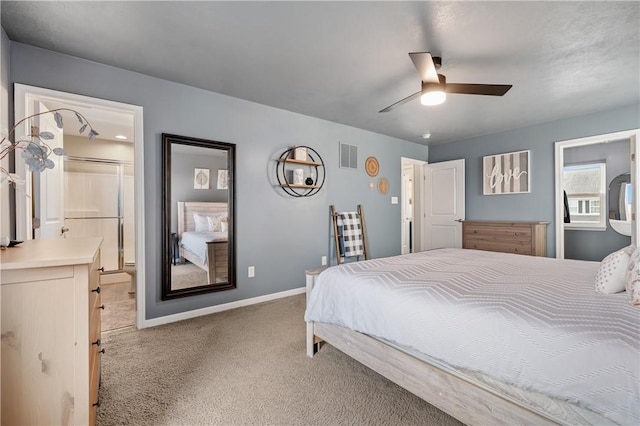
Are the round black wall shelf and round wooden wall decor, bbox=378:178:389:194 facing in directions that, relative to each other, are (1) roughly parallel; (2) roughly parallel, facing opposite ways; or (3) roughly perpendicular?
roughly parallel

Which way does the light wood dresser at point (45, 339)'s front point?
to the viewer's right

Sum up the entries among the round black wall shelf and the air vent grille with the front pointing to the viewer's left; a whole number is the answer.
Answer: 0

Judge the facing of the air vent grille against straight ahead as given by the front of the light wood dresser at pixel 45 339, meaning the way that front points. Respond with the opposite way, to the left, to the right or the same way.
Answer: to the right

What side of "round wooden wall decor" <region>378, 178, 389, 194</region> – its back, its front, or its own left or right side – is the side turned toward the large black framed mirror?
right

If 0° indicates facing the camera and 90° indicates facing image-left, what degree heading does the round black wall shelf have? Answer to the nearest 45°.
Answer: approximately 315°

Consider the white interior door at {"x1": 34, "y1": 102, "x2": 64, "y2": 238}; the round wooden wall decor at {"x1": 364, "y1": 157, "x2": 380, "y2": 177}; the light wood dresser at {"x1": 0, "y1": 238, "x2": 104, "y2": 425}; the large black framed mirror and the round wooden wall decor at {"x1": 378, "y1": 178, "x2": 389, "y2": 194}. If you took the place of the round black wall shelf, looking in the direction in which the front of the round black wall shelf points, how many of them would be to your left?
2

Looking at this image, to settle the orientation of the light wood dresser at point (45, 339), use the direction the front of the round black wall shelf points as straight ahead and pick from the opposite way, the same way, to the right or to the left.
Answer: to the left

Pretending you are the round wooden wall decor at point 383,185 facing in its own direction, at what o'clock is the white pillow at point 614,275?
The white pillow is roughly at 1 o'clock from the round wooden wall decor.

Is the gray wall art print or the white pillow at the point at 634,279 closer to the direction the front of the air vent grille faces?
the white pillow

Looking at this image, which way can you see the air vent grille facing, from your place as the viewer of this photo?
facing the viewer and to the right of the viewer

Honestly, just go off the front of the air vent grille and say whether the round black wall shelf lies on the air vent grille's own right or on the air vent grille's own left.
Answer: on the air vent grille's own right

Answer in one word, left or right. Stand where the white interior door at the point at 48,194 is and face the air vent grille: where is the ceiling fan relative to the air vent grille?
right

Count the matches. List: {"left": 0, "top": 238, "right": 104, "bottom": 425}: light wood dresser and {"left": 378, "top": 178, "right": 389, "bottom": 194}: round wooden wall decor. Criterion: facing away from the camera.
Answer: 0

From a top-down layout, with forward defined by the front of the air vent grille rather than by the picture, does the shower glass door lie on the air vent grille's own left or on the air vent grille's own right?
on the air vent grille's own right

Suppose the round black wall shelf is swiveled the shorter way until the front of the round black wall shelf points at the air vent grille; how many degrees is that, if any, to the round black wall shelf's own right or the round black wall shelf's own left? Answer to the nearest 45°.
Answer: approximately 90° to the round black wall shelf's own left

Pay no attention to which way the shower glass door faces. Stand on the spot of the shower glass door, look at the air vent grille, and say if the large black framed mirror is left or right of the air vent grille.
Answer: right

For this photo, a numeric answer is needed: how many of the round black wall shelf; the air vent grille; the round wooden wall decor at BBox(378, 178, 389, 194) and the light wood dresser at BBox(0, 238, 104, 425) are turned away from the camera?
0

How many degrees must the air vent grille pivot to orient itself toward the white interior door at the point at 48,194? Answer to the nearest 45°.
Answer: approximately 90° to its right
